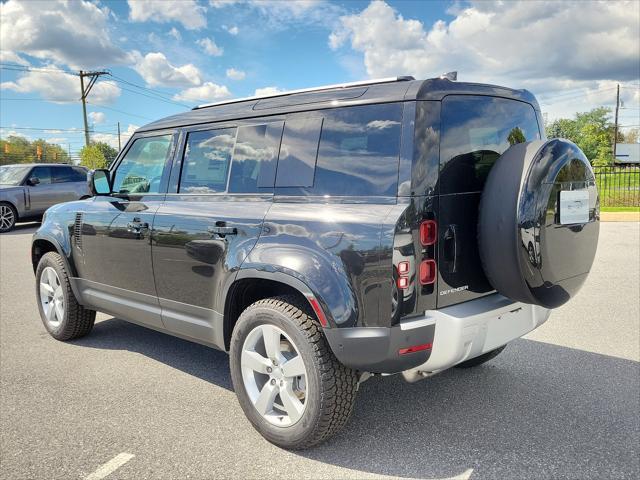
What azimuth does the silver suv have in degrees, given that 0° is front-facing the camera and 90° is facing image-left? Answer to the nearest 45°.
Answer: approximately 45°

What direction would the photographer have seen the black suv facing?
facing away from the viewer and to the left of the viewer

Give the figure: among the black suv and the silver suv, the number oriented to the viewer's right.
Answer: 0

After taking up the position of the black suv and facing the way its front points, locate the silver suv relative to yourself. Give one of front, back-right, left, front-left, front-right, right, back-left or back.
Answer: front

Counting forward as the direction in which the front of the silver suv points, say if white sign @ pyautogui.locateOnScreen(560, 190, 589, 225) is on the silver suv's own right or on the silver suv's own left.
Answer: on the silver suv's own left
